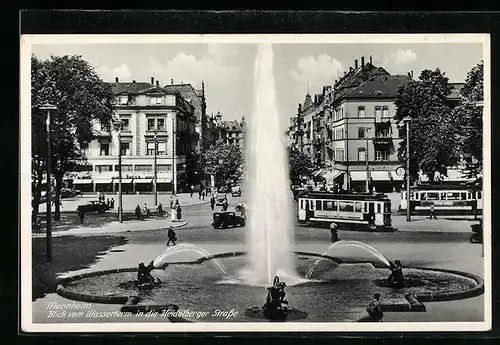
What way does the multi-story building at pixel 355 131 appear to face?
toward the camera

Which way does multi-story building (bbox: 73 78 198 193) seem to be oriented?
toward the camera

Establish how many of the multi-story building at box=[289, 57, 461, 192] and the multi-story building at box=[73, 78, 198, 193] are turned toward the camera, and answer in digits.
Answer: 2

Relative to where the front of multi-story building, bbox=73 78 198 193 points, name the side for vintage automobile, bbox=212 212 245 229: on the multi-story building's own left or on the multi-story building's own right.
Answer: on the multi-story building's own left

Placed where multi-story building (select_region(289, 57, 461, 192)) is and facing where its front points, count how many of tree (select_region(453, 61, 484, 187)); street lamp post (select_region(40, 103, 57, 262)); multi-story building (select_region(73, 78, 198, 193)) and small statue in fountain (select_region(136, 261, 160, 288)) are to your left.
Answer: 1
